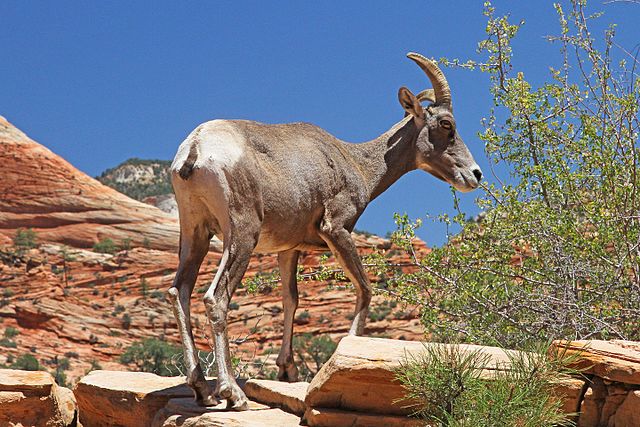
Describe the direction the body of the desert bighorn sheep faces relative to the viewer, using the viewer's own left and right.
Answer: facing away from the viewer and to the right of the viewer

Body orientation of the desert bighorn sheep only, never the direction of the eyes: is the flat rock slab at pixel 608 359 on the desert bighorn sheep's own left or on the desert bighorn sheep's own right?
on the desert bighorn sheep's own right

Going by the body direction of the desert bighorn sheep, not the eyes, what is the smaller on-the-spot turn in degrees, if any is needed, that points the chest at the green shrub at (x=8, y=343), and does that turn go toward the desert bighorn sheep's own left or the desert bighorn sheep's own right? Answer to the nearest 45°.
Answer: approximately 90° to the desert bighorn sheep's own left

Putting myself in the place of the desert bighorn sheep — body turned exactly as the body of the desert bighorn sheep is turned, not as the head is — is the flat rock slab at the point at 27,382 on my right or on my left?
on my left

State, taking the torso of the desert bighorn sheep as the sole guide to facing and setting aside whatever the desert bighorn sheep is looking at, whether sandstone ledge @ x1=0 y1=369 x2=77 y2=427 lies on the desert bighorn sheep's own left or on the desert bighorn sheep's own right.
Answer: on the desert bighorn sheep's own left

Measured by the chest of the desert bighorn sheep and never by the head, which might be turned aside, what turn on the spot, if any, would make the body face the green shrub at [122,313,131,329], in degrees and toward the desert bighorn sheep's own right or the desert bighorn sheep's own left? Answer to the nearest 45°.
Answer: approximately 45° to the desert bighorn sheep's own left
